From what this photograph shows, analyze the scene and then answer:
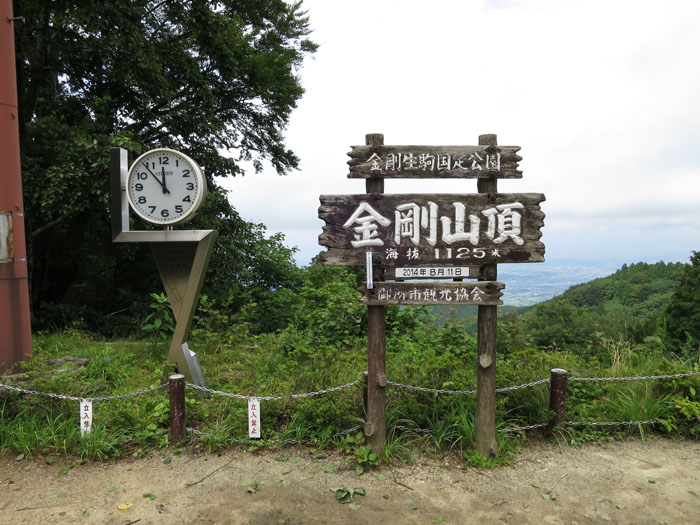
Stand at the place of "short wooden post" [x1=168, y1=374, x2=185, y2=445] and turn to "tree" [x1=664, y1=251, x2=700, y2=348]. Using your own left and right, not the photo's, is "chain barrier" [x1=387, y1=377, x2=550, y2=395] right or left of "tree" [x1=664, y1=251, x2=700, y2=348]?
right

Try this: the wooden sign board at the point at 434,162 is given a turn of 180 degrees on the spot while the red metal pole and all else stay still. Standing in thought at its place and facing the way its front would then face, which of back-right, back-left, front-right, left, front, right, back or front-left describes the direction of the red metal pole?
left

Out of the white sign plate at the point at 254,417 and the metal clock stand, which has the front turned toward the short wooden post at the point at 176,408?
the metal clock stand

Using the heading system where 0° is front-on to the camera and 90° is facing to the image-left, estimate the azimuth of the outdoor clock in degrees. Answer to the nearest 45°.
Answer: approximately 0°

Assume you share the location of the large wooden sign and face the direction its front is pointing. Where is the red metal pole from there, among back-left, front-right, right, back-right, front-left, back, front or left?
right

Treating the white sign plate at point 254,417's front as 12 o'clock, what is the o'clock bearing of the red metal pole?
The red metal pole is roughly at 4 o'clock from the white sign plate.
